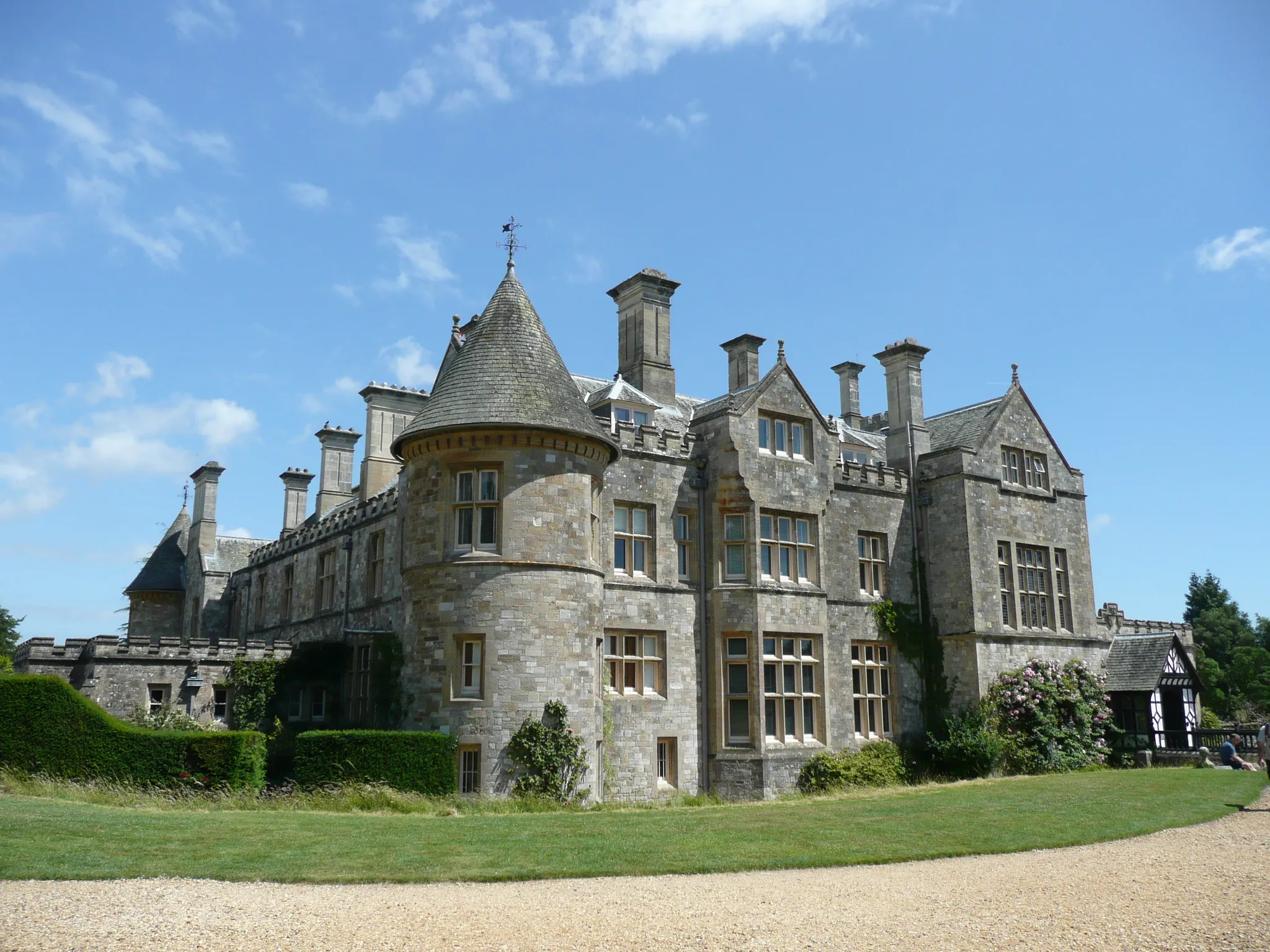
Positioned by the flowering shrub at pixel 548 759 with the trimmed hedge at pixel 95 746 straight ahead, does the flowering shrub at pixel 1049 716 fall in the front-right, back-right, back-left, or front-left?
back-right

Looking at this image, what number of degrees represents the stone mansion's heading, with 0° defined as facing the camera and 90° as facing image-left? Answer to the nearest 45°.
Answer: approximately 315°

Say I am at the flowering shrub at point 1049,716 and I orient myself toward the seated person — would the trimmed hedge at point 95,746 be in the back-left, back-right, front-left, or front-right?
back-right
